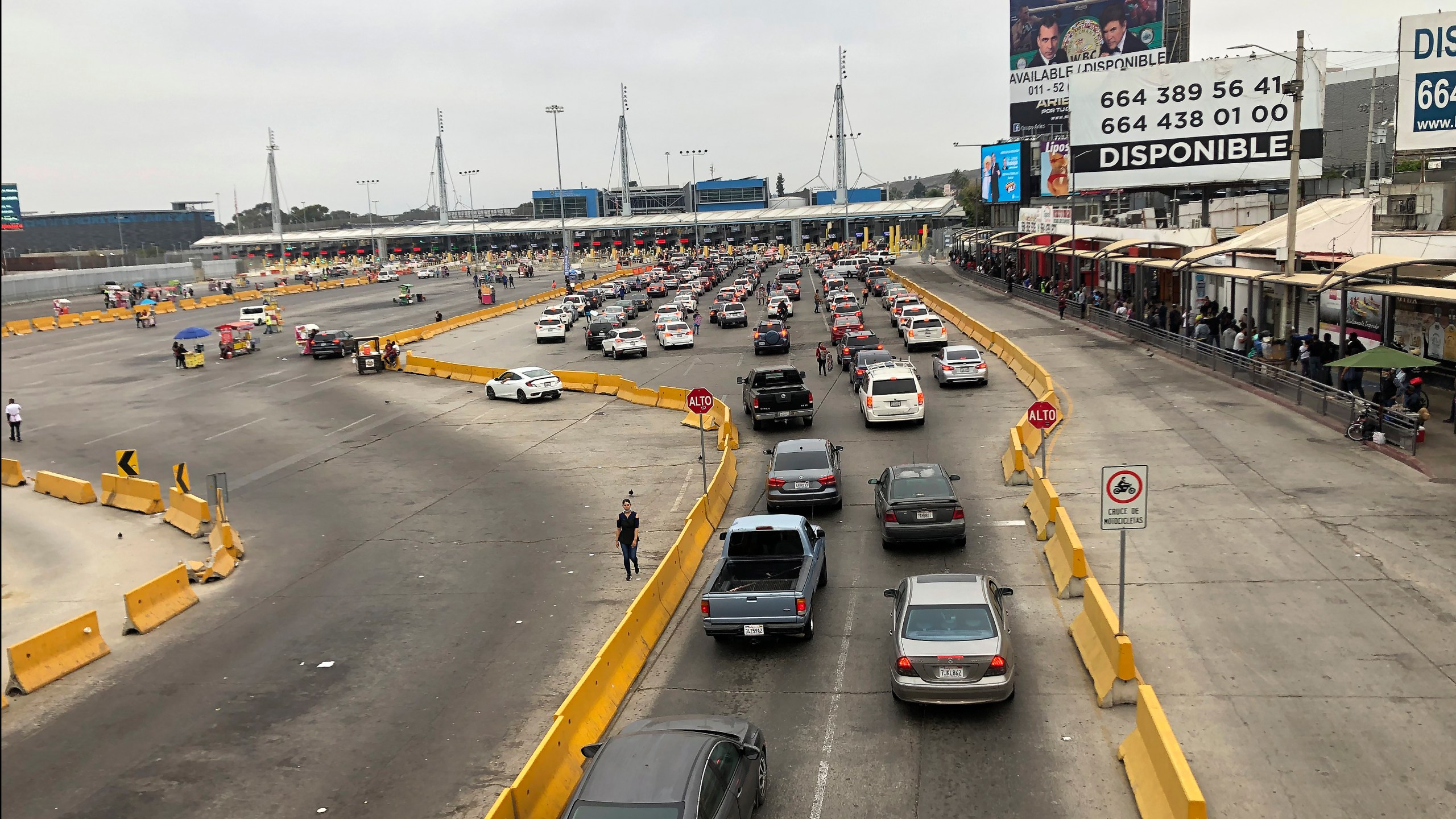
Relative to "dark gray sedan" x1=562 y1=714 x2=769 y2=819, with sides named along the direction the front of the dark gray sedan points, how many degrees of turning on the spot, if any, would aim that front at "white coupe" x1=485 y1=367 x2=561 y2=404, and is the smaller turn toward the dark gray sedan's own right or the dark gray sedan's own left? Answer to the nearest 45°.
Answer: approximately 45° to the dark gray sedan's own left

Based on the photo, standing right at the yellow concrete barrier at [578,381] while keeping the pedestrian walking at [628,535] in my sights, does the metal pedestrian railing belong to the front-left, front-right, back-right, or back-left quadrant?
front-left

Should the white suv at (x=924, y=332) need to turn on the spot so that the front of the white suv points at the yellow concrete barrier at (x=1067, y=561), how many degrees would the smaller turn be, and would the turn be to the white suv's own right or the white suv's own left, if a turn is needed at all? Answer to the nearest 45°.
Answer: approximately 180°

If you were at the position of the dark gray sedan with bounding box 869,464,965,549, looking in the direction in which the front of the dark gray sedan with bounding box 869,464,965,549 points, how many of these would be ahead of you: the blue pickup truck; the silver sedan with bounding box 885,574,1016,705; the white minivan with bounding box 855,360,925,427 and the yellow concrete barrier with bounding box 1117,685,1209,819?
1

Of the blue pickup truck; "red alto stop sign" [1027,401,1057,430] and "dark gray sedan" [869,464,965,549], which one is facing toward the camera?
the red alto stop sign

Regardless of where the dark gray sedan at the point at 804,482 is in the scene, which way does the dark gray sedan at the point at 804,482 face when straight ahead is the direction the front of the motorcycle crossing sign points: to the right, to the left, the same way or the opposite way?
the opposite way

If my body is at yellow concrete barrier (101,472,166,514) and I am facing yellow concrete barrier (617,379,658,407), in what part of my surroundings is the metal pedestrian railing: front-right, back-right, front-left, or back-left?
front-right

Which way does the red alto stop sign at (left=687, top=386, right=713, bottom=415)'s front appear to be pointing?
toward the camera

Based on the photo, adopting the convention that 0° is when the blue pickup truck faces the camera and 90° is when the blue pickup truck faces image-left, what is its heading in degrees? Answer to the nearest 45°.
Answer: approximately 180°

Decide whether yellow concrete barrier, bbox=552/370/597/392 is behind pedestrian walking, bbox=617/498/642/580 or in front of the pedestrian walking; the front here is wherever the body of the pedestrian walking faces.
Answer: behind

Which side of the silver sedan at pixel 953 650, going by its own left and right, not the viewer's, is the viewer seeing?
back

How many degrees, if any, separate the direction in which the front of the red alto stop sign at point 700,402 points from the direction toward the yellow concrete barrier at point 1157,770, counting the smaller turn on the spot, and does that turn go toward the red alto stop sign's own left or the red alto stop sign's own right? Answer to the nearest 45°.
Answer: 0° — it already faces it

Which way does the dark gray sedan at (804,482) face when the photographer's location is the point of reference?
facing away from the viewer

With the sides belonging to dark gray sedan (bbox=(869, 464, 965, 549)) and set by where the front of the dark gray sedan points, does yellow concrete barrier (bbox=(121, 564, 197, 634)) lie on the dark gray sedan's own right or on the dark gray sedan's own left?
on the dark gray sedan's own left

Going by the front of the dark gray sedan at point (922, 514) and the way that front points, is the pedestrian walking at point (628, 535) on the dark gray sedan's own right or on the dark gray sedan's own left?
on the dark gray sedan's own left

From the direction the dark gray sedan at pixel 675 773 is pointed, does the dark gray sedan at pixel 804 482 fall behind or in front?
in front

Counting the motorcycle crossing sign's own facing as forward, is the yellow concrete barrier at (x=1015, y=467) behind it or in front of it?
behind

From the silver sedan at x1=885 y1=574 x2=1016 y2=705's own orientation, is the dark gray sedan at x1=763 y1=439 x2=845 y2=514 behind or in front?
in front

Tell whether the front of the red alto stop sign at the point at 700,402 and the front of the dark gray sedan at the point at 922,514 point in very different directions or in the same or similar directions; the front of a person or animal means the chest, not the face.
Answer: very different directions

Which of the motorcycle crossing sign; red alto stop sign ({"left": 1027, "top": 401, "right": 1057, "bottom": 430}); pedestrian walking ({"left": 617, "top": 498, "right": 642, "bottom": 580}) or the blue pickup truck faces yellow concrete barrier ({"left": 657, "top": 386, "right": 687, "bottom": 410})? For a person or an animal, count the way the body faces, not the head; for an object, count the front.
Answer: the blue pickup truck

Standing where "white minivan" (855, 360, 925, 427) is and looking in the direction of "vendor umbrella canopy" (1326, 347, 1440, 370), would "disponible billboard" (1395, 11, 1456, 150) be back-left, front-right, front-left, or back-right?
front-left
